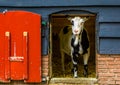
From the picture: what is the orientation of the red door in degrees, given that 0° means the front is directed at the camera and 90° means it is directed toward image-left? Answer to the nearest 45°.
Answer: approximately 0°

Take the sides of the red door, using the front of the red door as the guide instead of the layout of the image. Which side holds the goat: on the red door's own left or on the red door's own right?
on the red door's own left
